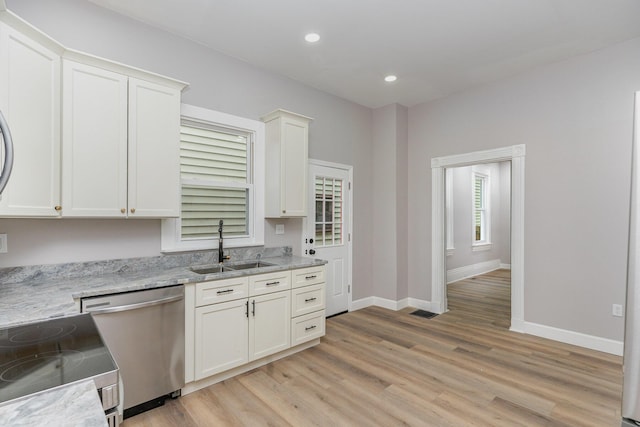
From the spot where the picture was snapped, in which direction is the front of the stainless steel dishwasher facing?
facing the viewer and to the right of the viewer

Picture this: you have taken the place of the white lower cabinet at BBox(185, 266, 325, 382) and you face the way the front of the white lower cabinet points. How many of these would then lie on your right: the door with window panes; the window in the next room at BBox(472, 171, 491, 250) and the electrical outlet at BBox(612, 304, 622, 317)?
0

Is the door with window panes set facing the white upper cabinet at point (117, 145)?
no

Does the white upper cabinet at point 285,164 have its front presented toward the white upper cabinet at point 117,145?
no

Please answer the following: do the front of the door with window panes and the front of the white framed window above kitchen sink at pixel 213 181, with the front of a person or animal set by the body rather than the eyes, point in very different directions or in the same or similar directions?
same or similar directions

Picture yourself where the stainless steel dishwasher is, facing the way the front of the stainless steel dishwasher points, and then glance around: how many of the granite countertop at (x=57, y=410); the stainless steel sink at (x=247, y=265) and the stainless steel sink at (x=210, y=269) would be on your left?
2

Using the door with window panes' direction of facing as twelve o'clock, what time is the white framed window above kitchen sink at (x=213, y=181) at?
The white framed window above kitchen sink is roughly at 3 o'clock from the door with window panes.

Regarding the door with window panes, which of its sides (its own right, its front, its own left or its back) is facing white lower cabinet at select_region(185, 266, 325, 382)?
right

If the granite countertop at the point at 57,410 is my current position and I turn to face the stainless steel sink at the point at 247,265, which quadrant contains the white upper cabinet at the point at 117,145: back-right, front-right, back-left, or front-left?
front-left

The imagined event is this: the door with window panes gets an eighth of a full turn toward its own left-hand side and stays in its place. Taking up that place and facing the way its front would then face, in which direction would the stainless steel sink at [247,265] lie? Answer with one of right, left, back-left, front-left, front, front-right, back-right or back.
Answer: back-right

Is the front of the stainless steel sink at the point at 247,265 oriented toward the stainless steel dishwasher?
no

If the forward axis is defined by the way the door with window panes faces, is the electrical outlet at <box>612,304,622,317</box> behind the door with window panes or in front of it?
in front

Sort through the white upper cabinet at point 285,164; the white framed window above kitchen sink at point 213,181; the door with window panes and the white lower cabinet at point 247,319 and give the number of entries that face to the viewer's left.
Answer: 0

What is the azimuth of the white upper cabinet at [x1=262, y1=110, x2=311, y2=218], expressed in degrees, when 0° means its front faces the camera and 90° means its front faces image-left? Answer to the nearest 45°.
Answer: approximately 315°

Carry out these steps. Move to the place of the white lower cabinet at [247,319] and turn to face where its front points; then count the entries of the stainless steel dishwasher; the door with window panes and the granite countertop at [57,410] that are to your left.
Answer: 1

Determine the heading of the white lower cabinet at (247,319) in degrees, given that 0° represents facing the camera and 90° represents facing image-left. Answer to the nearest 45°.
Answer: approximately 315°

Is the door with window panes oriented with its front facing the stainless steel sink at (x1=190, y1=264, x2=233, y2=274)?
no

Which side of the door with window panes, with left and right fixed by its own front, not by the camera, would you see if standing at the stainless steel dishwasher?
right

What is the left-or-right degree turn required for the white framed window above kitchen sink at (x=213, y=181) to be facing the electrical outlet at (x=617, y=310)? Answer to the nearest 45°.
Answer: approximately 45° to its left

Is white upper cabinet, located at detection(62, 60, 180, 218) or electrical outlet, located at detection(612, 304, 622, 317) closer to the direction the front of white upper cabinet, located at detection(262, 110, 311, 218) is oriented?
the electrical outlet
